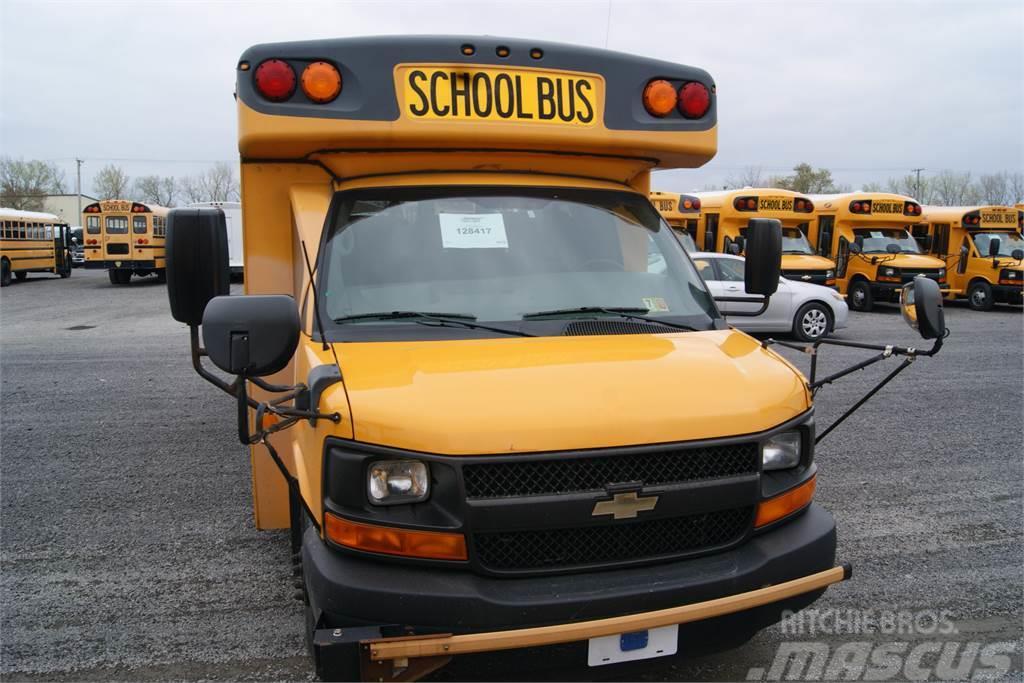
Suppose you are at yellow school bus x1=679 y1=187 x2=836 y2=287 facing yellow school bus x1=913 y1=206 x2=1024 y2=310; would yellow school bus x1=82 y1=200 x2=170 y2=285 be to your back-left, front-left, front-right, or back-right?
back-left

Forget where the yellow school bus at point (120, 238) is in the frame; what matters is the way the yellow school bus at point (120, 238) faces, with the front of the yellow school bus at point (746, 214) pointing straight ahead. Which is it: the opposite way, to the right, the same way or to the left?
the opposite way

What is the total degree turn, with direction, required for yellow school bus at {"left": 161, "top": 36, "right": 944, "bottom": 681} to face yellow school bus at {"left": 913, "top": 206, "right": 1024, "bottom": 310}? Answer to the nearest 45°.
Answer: approximately 90° to its left

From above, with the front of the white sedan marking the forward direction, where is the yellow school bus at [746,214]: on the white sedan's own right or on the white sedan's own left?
on the white sedan's own left

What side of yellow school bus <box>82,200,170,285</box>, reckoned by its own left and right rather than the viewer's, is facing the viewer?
back

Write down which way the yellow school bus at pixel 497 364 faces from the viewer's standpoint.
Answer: facing the viewer and to the right of the viewer

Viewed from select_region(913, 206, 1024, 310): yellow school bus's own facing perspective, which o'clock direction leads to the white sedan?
The white sedan is roughly at 2 o'clock from the yellow school bus.

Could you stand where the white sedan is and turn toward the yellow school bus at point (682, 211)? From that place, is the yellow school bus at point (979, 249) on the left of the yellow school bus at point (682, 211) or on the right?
right

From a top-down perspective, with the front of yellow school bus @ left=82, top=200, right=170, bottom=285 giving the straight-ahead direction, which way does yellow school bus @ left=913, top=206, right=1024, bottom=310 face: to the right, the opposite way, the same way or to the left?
the opposite way

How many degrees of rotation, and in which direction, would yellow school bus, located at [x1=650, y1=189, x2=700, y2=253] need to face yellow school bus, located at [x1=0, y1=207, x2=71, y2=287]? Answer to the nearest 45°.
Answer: approximately 135° to its right

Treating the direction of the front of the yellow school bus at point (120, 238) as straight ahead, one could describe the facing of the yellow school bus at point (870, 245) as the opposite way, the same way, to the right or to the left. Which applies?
the opposite way

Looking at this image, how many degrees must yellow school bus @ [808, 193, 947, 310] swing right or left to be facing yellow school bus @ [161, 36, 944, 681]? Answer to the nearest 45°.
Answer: approximately 45° to its right

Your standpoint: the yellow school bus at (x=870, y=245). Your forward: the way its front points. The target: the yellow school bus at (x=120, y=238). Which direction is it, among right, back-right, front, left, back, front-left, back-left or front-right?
back-right

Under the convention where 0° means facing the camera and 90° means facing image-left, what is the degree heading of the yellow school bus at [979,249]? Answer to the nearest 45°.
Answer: approximately 315°

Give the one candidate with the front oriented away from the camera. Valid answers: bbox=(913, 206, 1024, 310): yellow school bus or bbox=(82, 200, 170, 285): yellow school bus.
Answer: bbox=(82, 200, 170, 285): yellow school bus
